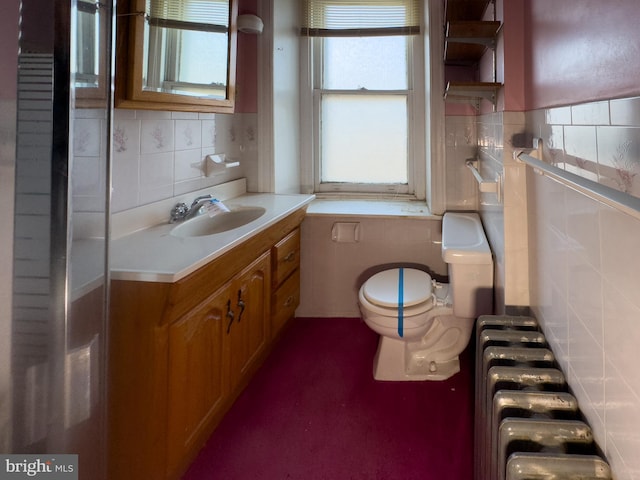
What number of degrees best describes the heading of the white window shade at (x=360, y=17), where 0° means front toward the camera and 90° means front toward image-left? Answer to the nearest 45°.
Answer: approximately 0°

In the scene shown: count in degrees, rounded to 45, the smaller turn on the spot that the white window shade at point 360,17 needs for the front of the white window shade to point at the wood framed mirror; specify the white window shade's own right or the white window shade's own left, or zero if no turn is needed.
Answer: approximately 45° to the white window shade's own right
